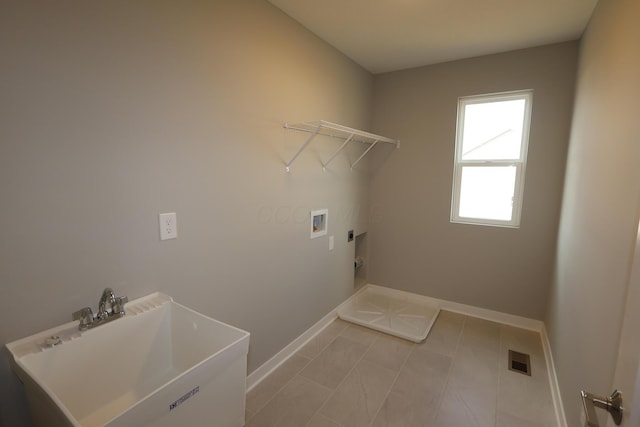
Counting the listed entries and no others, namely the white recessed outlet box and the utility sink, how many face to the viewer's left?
0

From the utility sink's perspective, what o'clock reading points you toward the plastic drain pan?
The plastic drain pan is roughly at 10 o'clock from the utility sink.

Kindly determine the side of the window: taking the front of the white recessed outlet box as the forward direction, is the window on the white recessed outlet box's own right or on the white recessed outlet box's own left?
on the white recessed outlet box's own left

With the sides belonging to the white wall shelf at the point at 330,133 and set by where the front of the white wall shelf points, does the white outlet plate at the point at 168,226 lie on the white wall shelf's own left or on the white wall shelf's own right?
on the white wall shelf's own right

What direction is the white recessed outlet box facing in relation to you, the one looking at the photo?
facing the viewer and to the right of the viewer

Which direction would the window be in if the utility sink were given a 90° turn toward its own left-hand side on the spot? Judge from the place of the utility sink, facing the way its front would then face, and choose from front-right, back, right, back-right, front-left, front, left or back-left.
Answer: front-right

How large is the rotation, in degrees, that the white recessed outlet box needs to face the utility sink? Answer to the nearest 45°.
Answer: approximately 90° to its right

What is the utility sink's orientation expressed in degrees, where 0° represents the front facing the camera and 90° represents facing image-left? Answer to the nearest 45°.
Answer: approximately 315°

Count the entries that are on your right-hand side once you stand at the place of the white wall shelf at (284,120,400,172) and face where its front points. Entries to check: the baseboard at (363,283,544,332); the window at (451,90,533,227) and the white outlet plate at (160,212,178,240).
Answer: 1

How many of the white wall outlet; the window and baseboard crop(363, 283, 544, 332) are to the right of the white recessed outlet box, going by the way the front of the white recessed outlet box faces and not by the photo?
1
